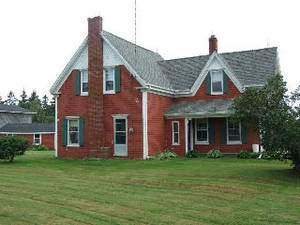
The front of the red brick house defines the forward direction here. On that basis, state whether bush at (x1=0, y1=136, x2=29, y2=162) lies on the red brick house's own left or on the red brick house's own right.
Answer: on the red brick house's own right

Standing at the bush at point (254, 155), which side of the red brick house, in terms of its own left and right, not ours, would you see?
left

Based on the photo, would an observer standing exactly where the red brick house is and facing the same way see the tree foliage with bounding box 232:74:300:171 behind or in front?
in front

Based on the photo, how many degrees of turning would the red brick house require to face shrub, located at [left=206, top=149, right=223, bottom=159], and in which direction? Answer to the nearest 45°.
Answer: approximately 90° to its left

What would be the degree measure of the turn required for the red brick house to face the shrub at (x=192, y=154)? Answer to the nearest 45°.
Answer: approximately 90° to its left

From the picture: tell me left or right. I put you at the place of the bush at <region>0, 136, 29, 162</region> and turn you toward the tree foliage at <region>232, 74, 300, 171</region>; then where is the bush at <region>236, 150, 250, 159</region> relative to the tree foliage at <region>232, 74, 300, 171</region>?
left

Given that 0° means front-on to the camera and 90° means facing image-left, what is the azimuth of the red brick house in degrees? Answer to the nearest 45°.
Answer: approximately 0°
